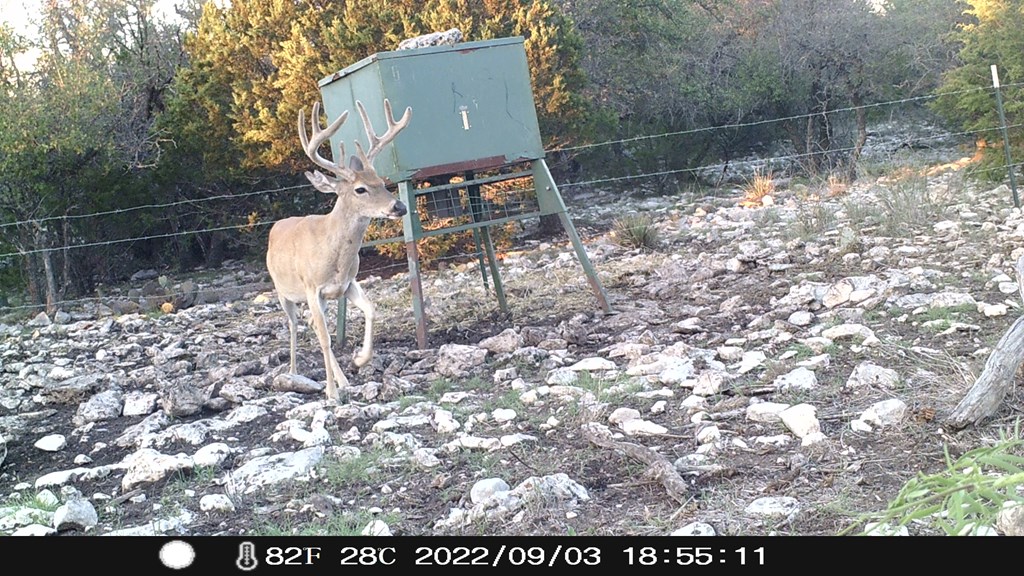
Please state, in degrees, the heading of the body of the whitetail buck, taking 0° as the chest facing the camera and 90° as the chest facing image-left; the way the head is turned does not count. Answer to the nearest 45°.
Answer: approximately 315°

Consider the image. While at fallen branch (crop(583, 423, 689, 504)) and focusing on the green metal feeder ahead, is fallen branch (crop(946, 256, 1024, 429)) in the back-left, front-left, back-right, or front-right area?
back-right

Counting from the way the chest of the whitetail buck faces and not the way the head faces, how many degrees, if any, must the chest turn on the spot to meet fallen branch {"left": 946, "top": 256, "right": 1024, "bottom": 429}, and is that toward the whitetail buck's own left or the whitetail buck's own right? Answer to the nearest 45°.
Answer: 0° — it already faces it

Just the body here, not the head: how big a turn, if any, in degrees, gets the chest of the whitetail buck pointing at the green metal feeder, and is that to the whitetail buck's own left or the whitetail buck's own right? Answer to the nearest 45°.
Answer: approximately 90° to the whitetail buck's own left

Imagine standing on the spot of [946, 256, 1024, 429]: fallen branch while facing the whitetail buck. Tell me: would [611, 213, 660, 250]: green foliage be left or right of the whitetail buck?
right

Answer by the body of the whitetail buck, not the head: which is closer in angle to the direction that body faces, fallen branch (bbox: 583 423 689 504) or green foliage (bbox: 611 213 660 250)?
the fallen branch

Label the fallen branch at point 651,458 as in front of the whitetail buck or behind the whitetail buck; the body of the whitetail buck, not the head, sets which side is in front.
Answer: in front

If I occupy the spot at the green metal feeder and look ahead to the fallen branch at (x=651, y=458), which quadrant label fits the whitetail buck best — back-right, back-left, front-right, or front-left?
front-right

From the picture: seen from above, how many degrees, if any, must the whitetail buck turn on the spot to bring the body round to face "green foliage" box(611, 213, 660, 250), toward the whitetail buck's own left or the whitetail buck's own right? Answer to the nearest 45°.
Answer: approximately 90° to the whitetail buck's own left
